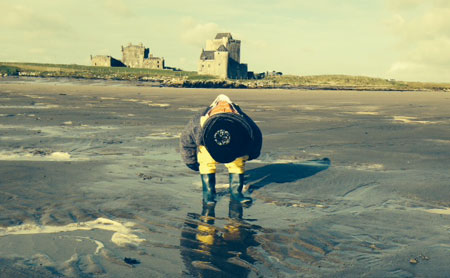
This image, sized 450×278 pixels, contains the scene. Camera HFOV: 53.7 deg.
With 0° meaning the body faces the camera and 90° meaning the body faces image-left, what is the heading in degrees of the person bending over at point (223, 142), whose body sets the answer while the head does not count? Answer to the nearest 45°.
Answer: approximately 0°
